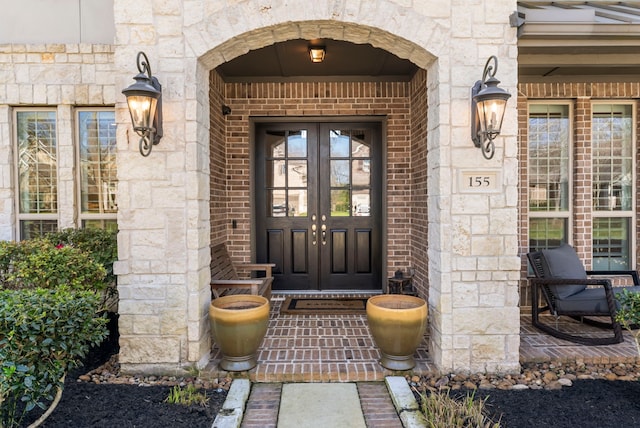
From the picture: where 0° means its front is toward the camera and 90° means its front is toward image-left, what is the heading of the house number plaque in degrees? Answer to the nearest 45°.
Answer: approximately 0°

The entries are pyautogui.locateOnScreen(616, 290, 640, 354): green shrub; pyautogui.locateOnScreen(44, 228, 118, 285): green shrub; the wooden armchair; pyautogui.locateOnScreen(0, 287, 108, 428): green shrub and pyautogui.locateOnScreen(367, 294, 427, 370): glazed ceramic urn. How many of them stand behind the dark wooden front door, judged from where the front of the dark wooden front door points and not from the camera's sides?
0

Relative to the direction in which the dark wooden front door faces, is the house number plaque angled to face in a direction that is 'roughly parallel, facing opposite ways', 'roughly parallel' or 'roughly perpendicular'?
roughly parallel

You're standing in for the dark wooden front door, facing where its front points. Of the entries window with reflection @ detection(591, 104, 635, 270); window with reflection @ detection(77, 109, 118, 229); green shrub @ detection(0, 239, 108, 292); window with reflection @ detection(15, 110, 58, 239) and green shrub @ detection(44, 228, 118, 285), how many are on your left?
1

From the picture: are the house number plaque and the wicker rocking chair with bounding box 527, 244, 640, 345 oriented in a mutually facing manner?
no

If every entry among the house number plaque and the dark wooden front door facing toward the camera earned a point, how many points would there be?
2

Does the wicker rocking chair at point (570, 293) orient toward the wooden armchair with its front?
no

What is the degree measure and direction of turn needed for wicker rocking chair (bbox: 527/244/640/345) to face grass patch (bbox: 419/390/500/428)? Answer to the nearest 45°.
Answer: approximately 45° to its right

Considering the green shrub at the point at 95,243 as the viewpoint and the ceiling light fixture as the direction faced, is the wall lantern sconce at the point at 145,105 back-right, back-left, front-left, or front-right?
front-right

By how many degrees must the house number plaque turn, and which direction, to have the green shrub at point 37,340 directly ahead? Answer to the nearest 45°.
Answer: approximately 45° to its right

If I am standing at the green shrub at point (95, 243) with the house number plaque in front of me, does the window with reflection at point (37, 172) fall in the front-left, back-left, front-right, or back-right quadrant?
back-left

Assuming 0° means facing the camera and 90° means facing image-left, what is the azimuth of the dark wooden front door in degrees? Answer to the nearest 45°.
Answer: approximately 0°

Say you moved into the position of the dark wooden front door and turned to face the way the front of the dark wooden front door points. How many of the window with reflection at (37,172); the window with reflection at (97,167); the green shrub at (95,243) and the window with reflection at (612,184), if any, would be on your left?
1

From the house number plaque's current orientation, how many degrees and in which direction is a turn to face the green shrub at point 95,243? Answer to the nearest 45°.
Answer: approximately 90° to its right

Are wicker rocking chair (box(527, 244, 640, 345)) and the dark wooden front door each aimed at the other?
no
